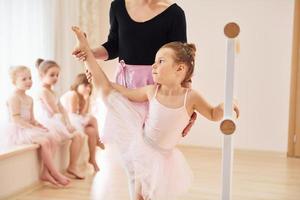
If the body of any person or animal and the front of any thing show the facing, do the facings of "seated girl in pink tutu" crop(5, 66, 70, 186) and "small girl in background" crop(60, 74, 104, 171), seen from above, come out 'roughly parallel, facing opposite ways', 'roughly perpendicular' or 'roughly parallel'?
roughly parallel

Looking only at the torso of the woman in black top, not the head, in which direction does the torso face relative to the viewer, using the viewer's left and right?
facing the viewer

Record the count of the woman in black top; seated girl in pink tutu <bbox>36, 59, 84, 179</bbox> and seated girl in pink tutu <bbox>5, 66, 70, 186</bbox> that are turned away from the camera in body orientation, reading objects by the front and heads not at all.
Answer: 0

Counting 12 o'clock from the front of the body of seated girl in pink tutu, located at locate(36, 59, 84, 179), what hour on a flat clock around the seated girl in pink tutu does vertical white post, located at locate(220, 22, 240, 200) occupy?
The vertical white post is roughly at 1 o'clock from the seated girl in pink tutu.

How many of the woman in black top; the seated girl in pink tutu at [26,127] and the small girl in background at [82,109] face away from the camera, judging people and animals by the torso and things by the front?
0

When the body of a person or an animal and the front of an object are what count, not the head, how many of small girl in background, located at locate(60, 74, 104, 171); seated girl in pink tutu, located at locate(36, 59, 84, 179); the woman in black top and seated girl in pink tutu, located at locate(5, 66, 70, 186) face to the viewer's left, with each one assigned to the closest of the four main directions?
0

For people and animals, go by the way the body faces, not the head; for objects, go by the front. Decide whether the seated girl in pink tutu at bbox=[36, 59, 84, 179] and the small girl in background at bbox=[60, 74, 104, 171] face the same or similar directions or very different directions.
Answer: same or similar directions

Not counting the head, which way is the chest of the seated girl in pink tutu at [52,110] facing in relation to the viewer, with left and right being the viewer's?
facing the viewer and to the right of the viewer

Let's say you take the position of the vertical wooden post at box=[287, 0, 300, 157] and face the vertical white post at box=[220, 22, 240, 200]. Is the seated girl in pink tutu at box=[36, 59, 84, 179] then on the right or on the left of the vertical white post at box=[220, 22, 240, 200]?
right
